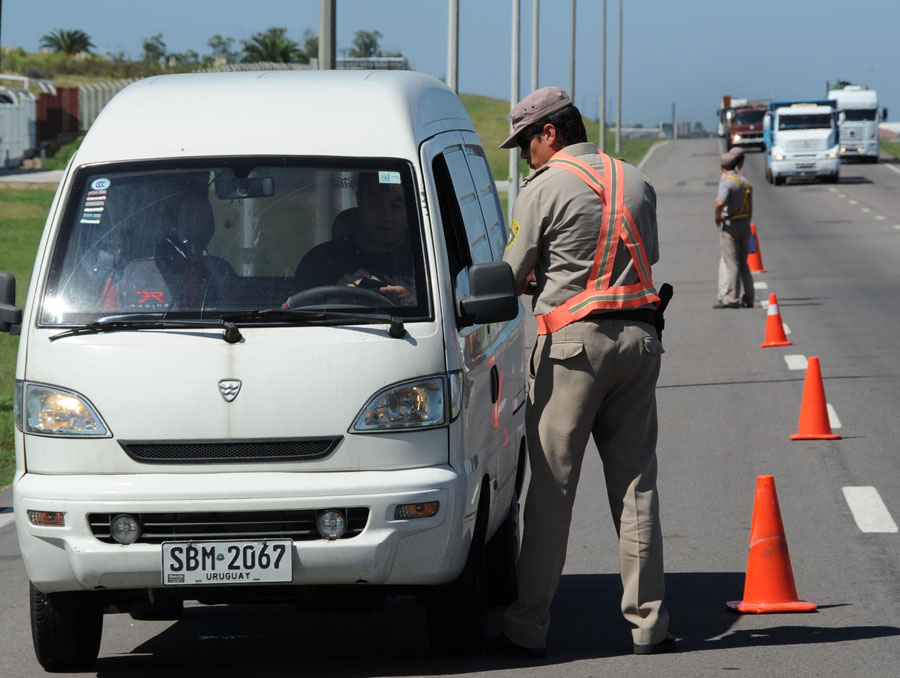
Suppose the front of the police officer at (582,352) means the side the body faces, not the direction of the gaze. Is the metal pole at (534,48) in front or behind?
in front

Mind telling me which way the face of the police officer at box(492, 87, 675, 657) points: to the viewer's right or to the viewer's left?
to the viewer's left

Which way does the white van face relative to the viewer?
toward the camera

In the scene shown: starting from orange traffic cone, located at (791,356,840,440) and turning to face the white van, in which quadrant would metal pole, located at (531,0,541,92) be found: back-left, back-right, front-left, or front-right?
back-right

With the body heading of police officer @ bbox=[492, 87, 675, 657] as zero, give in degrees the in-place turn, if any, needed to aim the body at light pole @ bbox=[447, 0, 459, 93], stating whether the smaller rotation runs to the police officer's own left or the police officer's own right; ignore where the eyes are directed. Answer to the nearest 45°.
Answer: approximately 45° to the police officer's own right

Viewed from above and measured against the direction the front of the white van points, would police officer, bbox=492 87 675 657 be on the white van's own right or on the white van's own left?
on the white van's own left

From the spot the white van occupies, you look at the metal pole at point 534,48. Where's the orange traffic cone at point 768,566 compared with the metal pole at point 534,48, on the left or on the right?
right

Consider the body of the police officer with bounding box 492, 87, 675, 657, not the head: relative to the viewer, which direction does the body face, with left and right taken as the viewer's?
facing away from the viewer and to the left of the viewer

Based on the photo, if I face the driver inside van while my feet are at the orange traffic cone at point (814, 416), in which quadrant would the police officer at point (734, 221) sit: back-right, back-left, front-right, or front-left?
back-right

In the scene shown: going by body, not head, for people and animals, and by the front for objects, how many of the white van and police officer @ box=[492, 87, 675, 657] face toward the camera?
1

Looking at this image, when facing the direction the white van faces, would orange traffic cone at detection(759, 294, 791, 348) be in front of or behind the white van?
behind

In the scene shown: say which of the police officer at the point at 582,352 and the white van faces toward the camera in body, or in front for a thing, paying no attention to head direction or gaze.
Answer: the white van

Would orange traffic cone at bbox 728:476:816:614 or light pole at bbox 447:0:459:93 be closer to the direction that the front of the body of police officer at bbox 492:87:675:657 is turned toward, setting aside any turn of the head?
the light pole

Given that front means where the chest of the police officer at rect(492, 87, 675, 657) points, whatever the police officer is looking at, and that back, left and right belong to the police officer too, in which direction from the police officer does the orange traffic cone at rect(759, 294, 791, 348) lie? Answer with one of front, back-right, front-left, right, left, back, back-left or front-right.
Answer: front-right

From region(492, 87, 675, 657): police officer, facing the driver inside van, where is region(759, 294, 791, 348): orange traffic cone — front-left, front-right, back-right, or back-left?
back-right
